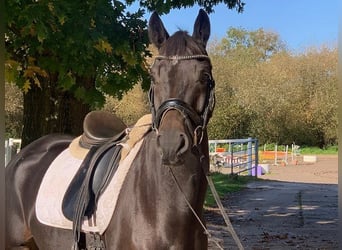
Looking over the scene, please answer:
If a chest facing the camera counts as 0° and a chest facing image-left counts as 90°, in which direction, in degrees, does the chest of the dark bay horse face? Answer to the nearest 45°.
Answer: approximately 315°

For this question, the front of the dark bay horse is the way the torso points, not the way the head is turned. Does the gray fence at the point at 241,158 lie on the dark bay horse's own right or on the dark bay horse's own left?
on the dark bay horse's own left

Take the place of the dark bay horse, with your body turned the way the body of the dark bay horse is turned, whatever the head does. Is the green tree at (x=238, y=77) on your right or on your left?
on your left

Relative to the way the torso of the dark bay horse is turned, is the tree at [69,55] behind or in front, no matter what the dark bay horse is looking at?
behind
